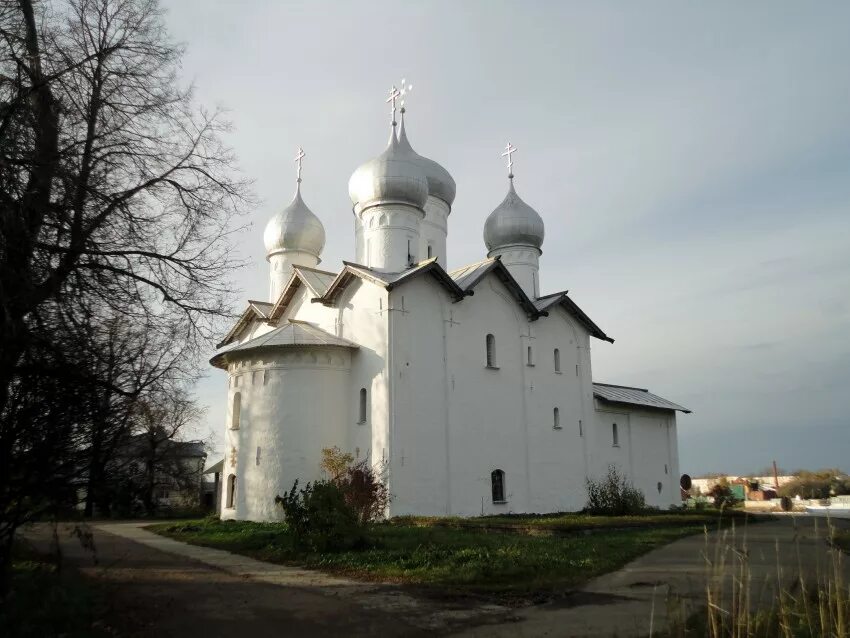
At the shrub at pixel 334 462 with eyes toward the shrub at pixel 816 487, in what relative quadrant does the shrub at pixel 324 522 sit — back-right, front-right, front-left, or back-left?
back-right

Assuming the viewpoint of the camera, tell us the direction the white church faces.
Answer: facing away from the viewer and to the right of the viewer

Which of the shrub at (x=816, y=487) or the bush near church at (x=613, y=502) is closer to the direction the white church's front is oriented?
the shrub

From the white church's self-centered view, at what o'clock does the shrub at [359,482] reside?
The shrub is roughly at 5 o'clock from the white church.

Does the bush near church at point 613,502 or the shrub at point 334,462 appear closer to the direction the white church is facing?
the bush near church

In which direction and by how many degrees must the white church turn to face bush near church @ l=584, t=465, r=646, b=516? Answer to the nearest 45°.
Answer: approximately 45° to its right

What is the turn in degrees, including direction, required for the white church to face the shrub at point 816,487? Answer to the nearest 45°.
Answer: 0° — it already faces it

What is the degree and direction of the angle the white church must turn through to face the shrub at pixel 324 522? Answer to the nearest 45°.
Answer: approximately 135° to its right
